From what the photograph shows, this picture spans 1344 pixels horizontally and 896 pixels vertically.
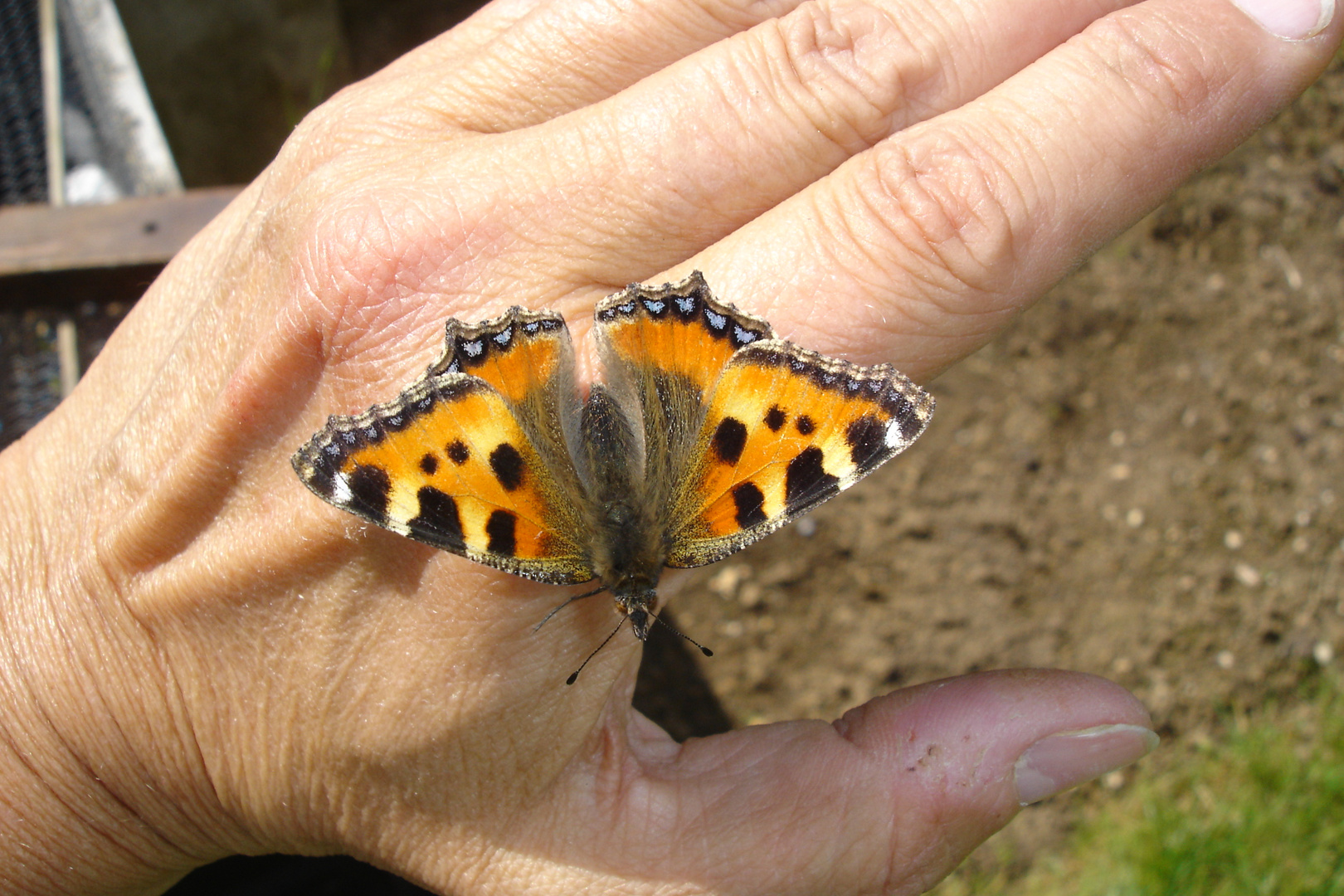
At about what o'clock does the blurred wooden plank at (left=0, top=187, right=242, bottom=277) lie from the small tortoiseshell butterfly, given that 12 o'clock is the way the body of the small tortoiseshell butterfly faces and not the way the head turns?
The blurred wooden plank is roughly at 5 o'clock from the small tortoiseshell butterfly.

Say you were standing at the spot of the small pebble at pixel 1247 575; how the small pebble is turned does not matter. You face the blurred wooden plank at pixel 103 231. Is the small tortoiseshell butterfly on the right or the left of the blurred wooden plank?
left

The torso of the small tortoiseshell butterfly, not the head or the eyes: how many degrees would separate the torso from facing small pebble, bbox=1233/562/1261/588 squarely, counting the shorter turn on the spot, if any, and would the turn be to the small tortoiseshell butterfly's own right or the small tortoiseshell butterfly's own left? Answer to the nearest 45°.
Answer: approximately 135° to the small tortoiseshell butterfly's own left

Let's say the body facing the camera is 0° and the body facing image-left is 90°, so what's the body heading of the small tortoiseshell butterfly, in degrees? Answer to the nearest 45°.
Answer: approximately 0°
